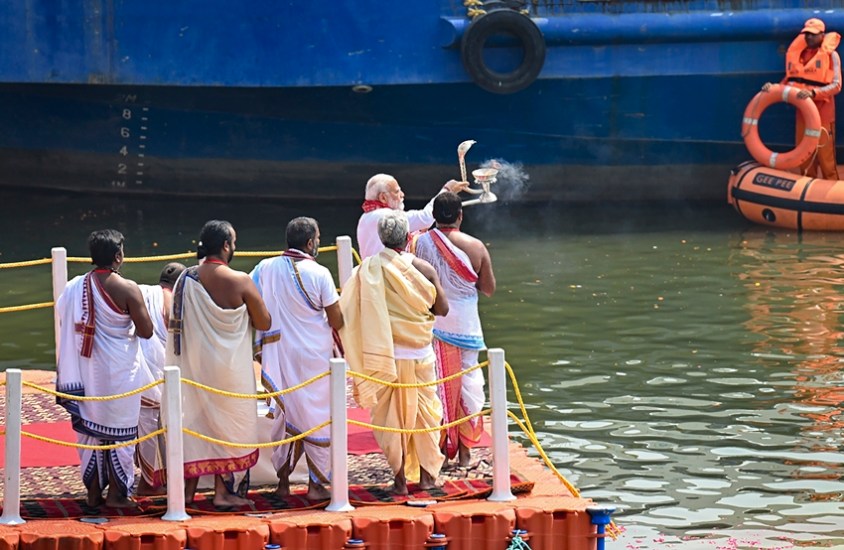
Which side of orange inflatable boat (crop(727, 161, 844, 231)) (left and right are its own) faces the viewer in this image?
left

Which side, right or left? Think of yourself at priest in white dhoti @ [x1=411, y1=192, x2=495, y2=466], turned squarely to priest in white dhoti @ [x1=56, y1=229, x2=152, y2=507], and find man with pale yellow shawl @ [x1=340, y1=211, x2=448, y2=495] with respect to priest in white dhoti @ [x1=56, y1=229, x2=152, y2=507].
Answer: left

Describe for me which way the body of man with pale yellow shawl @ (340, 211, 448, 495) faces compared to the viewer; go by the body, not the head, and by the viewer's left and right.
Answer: facing away from the viewer

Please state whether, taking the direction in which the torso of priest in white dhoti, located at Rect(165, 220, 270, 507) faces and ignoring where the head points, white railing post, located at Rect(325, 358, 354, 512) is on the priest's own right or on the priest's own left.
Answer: on the priest's own right

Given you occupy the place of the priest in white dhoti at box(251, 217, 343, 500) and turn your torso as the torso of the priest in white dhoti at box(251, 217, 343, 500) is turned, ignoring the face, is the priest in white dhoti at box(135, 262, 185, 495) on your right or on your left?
on your left

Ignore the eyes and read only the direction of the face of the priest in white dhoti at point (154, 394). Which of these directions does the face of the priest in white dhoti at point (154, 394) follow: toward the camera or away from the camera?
away from the camera

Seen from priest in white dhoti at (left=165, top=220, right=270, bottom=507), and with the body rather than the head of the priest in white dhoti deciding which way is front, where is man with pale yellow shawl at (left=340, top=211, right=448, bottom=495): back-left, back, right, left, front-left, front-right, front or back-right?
front-right

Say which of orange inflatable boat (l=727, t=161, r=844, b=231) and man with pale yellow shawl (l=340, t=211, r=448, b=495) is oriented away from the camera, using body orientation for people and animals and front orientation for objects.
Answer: the man with pale yellow shawl

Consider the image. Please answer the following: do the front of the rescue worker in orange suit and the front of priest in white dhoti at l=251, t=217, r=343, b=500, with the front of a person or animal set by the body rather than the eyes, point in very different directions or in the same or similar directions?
very different directions

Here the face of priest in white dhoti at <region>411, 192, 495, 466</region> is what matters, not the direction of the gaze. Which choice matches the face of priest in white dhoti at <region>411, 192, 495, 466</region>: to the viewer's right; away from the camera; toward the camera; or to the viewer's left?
away from the camera
